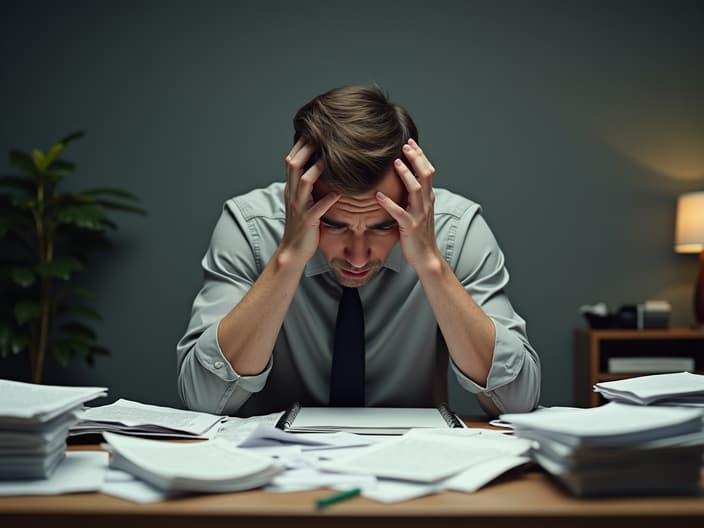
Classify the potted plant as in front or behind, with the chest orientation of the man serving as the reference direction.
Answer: behind

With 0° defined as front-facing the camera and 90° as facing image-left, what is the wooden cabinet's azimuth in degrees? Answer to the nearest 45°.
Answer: approximately 0°

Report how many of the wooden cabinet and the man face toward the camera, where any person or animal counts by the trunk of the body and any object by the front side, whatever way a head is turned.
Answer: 2

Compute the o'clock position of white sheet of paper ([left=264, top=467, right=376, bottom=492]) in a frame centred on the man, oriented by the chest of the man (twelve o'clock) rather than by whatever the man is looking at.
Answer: The white sheet of paper is roughly at 12 o'clock from the man.

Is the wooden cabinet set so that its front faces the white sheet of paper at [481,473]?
yes

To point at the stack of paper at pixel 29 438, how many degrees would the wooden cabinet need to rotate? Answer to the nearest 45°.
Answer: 0° — it already faces it

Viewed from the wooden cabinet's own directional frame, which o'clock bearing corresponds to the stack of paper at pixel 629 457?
The stack of paper is roughly at 12 o'clock from the wooden cabinet.
